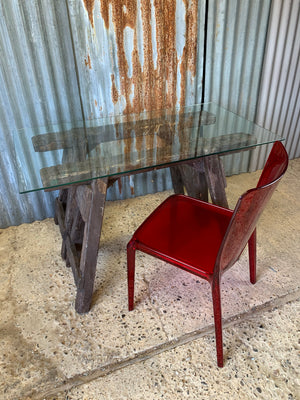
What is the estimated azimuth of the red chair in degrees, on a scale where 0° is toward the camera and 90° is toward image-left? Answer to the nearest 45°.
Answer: approximately 135°
